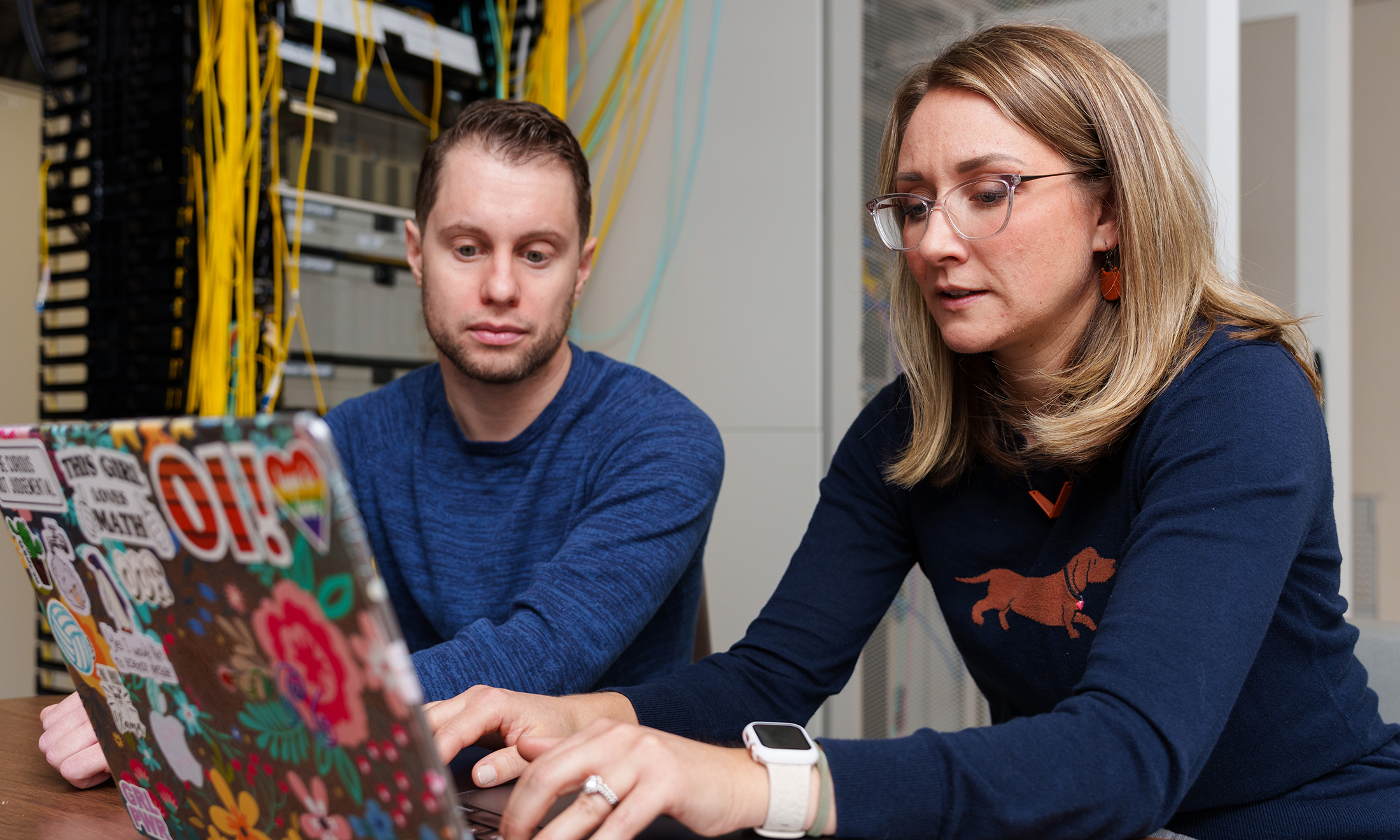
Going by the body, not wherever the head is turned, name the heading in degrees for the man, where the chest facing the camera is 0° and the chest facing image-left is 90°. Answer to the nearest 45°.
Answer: approximately 0°

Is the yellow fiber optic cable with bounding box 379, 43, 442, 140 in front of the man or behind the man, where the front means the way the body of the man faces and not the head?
behind

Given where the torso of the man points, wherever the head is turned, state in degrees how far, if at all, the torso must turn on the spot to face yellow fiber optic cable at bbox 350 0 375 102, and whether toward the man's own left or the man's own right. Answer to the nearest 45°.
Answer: approximately 180°

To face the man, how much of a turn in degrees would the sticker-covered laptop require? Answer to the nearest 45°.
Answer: approximately 45° to its left

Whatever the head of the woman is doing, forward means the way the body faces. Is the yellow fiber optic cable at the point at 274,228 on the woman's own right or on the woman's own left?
on the woman's own right

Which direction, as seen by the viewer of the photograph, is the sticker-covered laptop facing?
facing away from the viewer and to the right of the viewer

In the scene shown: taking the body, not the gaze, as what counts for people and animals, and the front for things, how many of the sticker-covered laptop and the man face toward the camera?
1

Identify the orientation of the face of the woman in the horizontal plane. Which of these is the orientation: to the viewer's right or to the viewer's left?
to the viewer's left

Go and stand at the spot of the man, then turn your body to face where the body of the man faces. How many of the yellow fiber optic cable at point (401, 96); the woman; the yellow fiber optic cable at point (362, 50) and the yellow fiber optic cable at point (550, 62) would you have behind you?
3

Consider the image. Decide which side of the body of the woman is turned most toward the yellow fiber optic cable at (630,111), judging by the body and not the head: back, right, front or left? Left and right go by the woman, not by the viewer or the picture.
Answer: right
